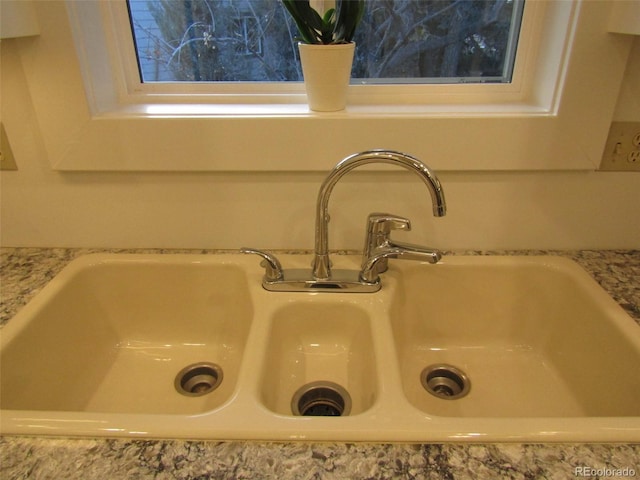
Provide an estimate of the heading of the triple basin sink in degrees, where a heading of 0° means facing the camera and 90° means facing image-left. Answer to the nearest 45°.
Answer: approximately 0°

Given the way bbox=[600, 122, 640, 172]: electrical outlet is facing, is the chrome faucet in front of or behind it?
in front

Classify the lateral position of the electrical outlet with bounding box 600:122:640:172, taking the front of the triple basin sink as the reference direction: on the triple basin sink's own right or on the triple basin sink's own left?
on the triple basin sink's own left

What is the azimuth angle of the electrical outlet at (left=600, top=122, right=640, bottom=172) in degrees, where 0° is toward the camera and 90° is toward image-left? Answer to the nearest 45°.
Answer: approximately 0°

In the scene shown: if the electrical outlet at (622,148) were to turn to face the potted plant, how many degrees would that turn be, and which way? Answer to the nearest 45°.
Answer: approximately 45° to its right

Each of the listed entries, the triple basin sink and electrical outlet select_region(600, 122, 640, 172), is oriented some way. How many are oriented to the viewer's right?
0
